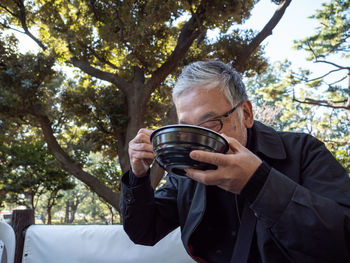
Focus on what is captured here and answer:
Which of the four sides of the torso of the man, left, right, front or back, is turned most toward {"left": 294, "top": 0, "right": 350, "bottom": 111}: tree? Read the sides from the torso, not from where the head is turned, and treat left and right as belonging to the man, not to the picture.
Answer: back

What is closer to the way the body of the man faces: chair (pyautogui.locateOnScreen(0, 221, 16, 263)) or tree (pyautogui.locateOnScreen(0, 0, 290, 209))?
the chair

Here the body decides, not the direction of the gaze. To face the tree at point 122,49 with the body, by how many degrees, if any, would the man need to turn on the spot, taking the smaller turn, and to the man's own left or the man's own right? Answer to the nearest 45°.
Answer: approximately 90° to the man's own right

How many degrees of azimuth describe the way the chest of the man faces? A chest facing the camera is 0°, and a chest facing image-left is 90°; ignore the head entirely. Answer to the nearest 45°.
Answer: approximately 45°

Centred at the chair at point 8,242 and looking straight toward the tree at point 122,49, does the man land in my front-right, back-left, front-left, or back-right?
back-right

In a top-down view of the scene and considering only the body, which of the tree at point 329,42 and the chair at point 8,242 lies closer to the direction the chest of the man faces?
the chair

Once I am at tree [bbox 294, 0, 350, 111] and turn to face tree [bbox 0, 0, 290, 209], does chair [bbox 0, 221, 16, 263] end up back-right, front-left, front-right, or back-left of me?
front-left

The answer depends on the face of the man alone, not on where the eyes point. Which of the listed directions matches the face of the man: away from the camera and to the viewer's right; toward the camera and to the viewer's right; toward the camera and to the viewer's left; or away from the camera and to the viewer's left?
toward the camera and to the viewer's left

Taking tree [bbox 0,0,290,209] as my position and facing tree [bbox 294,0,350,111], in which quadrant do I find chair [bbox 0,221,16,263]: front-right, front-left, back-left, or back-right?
back-right

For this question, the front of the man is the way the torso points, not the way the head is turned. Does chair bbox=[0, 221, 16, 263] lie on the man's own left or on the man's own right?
on the man's own right
